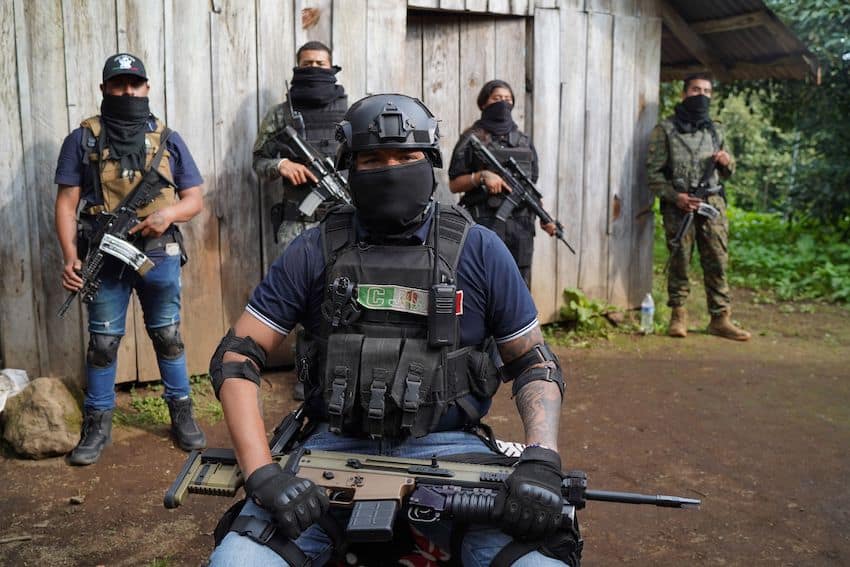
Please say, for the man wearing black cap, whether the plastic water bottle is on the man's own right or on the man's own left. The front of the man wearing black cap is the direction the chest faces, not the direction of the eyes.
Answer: on the man's own left

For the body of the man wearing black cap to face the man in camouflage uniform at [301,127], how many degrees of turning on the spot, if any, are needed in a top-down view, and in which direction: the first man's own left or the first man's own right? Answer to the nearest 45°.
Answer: approximately 135° to the first man's own left

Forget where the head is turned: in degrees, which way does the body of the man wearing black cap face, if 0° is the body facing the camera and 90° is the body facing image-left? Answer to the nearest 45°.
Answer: approximately 0°
